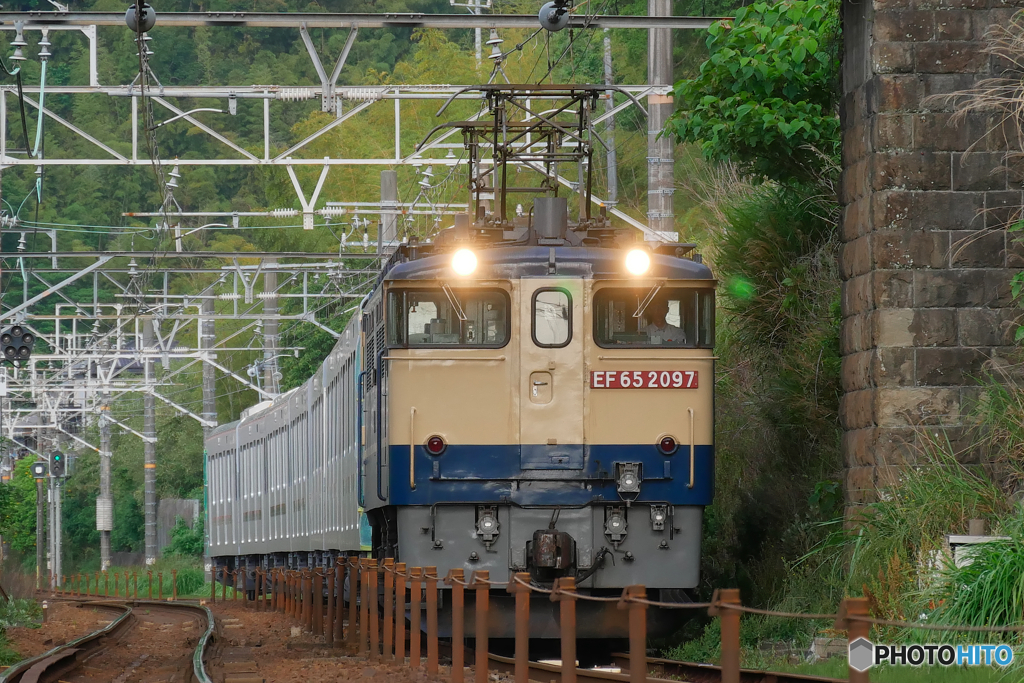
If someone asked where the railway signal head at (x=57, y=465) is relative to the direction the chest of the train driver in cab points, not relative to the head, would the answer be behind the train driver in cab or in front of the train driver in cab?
behind

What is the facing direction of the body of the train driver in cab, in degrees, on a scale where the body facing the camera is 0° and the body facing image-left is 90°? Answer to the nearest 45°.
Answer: approximately 0°

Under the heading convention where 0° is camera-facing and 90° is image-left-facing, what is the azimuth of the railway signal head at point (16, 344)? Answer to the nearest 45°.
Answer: approximately 0°

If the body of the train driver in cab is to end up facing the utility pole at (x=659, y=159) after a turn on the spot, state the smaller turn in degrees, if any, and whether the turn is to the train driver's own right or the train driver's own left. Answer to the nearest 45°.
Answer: approximately 180°

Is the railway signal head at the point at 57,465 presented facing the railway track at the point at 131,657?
yes

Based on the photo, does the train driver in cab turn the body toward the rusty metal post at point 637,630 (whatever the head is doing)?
yes

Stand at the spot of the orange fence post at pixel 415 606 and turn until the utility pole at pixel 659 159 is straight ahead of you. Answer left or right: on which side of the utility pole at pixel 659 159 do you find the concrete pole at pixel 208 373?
left
